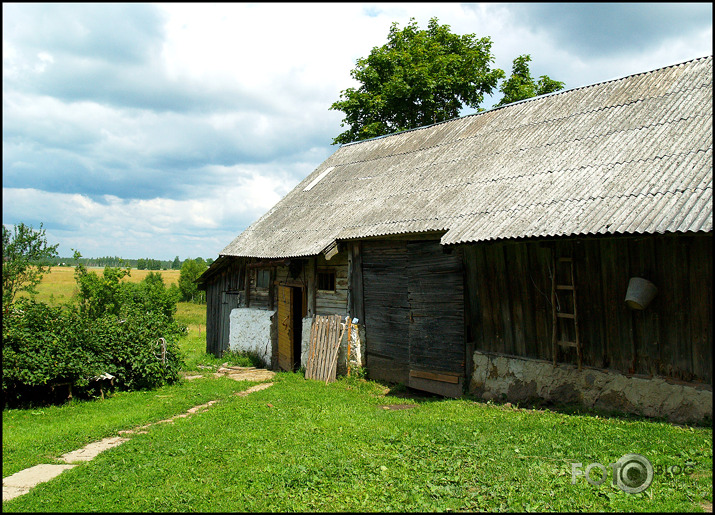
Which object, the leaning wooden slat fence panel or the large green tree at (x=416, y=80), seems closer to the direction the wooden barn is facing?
the leaning wooden slat fence panel

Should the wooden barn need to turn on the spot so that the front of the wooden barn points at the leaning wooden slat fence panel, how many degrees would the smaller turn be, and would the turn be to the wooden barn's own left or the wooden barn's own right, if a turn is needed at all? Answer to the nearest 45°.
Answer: approximately 90° to the wooden barn's own right

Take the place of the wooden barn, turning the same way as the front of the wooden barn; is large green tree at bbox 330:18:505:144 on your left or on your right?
on your right

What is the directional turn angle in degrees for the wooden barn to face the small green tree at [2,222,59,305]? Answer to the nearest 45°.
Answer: approximately 90° to its right

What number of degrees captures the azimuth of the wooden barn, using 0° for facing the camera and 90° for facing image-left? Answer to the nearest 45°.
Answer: approximately 45°

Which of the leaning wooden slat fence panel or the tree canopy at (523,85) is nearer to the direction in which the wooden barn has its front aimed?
the leaning wooden slat fence panel

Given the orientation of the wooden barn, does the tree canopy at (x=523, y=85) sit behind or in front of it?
behind
